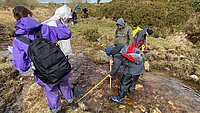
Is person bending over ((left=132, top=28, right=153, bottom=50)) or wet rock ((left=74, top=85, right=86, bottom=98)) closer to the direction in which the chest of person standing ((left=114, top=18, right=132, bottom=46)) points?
the wet rock

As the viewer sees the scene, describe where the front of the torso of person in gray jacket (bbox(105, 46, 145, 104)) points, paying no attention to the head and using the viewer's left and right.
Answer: facing to the left of the viewer

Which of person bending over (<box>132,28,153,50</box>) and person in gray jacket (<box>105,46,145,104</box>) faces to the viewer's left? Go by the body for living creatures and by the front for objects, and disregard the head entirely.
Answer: the person in gray jacket

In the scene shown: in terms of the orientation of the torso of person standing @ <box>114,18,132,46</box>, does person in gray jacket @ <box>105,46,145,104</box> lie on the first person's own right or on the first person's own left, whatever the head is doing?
on the first person's own left

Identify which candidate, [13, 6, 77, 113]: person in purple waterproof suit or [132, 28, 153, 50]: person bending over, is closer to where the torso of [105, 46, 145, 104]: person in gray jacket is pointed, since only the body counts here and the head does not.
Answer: the person in purple waterproof suit

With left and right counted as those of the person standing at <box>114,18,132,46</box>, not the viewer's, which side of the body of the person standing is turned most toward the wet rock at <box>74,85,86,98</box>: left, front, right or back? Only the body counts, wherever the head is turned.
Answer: front

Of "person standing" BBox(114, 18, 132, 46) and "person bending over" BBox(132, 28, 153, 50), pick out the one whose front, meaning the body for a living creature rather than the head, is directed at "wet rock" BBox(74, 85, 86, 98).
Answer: "person standing" BBox(114, 18, 132, 46)
